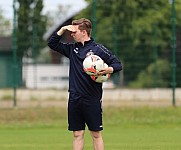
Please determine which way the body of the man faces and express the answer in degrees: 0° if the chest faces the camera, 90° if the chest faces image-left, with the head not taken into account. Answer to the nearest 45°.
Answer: approximately 45°

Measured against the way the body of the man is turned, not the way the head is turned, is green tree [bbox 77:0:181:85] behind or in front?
behind

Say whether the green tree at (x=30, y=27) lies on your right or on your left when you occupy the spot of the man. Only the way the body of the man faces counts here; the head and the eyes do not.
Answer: on your right

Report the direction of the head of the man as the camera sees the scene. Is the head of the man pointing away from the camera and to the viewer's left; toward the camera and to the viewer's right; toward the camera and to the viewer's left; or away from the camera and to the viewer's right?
toward the camera and to the viewer's left

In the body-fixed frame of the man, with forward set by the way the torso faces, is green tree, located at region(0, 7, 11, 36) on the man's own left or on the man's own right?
on the man's own right
